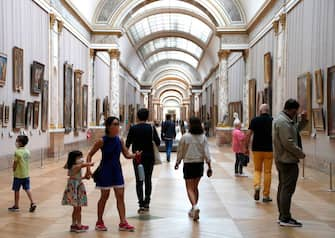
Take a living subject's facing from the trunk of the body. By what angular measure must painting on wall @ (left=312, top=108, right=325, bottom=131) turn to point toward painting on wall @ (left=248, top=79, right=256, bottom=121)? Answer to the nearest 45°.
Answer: approximately 135° to its right

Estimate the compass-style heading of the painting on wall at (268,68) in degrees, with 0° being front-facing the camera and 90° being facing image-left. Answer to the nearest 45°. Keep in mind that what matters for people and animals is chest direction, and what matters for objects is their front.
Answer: approximately 90°

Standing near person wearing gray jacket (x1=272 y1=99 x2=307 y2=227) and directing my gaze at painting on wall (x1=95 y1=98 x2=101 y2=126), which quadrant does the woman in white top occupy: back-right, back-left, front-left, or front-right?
front-left

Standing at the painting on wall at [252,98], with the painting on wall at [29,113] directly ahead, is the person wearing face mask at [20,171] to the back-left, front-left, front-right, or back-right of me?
front-left

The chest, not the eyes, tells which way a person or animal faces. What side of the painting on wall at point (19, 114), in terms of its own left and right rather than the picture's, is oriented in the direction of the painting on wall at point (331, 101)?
front

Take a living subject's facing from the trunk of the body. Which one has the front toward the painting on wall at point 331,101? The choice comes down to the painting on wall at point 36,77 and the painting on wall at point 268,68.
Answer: the painting on wall at point 36,77

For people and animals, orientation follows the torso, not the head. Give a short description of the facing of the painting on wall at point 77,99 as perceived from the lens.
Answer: facing to the right of the viewer

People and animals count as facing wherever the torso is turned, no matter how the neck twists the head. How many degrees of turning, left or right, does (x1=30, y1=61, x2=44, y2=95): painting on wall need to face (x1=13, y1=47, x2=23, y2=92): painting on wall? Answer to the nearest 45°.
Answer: approximately 45° to its right

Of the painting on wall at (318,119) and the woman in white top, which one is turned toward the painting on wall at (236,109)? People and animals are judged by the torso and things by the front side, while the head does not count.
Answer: the woman in white top

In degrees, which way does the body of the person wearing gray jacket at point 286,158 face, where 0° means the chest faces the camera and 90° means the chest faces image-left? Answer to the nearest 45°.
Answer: approximately 270°

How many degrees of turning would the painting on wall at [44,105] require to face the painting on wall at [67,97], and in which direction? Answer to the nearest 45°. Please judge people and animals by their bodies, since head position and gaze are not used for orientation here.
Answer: approximately 90° to its left

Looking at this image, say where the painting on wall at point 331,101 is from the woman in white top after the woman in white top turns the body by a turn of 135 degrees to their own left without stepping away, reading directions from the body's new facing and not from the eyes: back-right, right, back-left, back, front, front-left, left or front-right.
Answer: back

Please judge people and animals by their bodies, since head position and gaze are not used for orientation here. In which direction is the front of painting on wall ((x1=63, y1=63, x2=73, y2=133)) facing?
to the viewer's right

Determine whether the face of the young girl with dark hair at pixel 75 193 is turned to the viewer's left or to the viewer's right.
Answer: to the viewer's right
